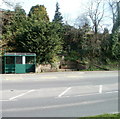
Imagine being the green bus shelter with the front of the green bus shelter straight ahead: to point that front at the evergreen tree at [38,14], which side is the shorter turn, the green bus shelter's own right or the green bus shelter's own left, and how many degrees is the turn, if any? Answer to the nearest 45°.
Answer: approximately 180°

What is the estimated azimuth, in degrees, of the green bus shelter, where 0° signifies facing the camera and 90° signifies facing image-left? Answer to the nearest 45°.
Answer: approximately 0°
